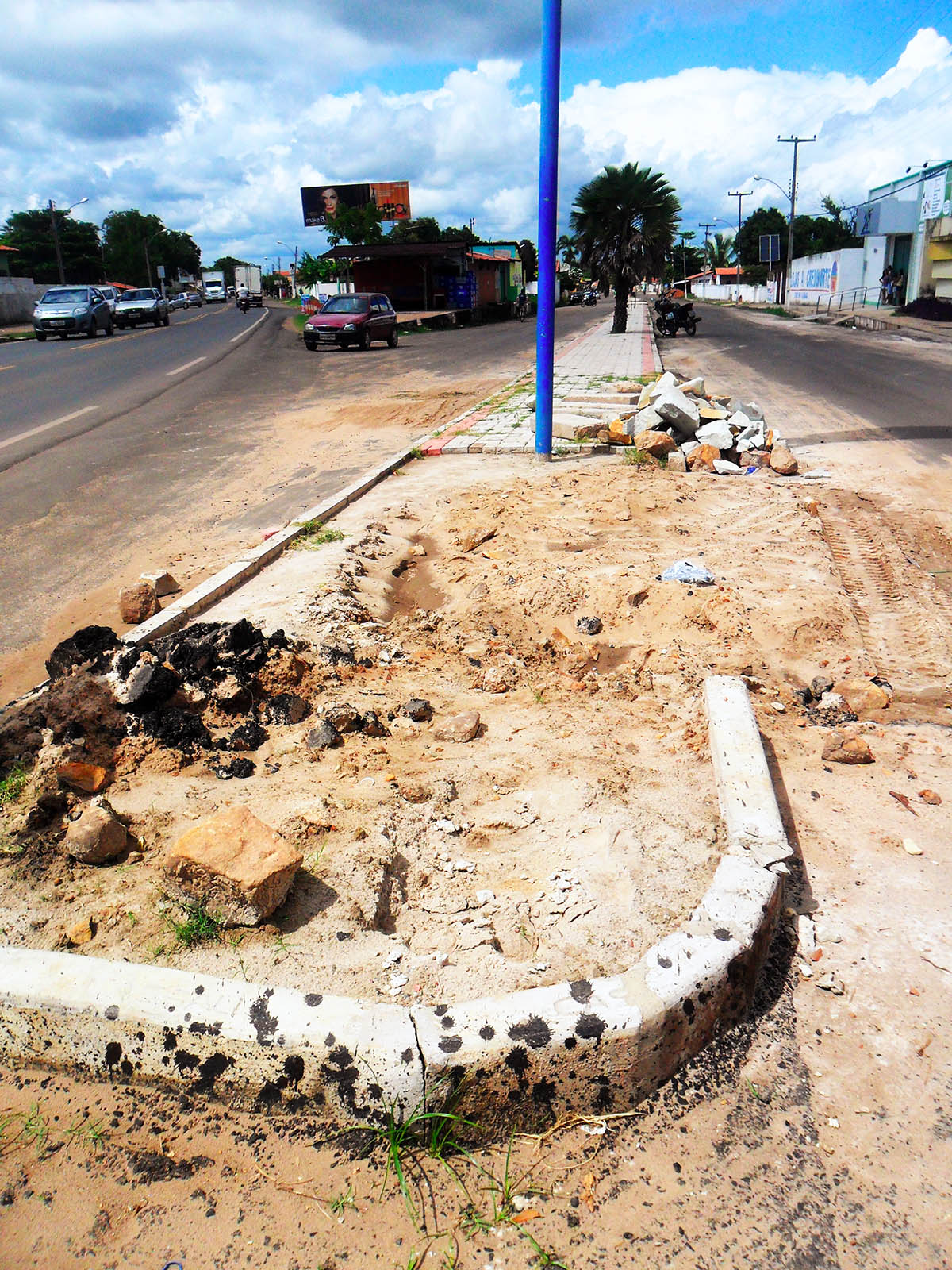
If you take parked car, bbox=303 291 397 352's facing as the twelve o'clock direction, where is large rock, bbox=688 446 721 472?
The large rock is roughly at 10 o'clock from the parked car.

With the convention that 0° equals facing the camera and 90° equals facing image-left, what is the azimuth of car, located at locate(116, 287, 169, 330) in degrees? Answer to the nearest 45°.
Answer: approximately 45°

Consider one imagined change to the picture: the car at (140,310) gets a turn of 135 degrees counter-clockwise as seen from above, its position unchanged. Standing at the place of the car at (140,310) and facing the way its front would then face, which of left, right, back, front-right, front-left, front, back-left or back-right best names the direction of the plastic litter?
right

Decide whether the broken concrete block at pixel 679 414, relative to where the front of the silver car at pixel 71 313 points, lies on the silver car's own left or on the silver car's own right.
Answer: on the silver car's own left

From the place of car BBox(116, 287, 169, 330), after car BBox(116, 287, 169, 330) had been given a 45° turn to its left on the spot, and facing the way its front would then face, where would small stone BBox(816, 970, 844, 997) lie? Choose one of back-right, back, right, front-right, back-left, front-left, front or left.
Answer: front

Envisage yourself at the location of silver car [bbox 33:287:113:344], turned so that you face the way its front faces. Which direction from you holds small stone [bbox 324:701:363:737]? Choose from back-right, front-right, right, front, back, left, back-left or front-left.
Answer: front-left

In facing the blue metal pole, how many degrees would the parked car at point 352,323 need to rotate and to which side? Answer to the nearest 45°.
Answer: approximately 45° to its left

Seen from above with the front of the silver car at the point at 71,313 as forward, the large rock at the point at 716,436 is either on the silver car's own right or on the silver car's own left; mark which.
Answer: on the silver car's own left

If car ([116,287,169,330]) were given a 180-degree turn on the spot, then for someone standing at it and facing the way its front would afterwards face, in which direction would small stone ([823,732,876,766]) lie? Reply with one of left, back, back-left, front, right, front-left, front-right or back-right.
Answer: back-right

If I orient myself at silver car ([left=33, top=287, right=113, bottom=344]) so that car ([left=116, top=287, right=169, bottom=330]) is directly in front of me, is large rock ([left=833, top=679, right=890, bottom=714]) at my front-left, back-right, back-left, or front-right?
back-right

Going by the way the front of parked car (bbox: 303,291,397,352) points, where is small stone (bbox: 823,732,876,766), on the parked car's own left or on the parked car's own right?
on the parked car's own left

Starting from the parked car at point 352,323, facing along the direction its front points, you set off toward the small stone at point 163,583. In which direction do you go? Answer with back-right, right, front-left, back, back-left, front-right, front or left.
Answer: front-left
